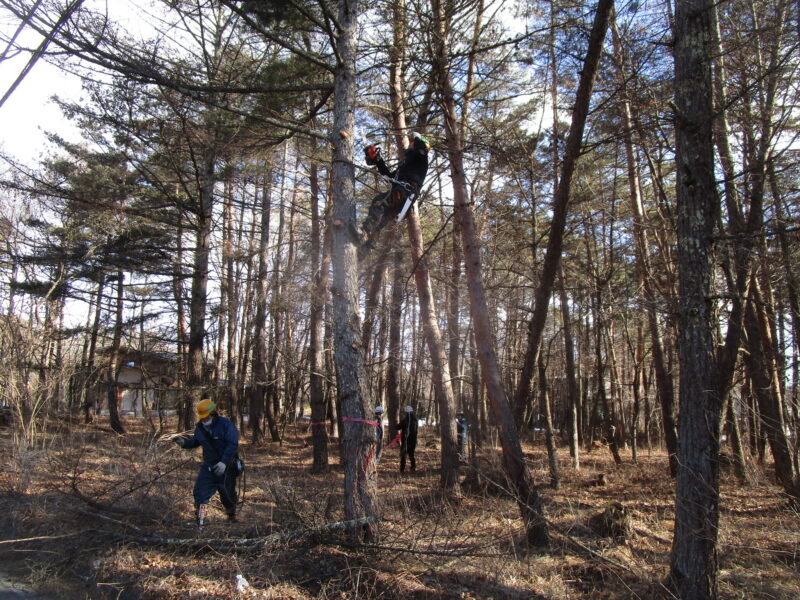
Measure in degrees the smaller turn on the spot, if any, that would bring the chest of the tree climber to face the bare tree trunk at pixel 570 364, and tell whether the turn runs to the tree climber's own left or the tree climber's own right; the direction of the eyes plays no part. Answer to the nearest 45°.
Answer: approximately 135° to the tree climber's own right

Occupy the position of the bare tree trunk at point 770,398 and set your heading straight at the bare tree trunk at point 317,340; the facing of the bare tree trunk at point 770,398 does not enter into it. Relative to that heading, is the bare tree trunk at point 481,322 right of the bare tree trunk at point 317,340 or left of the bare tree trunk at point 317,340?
left

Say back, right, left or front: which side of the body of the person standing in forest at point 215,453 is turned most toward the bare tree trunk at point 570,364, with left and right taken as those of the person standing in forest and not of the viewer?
back

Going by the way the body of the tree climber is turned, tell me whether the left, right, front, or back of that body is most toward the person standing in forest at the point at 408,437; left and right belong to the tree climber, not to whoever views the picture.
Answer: right

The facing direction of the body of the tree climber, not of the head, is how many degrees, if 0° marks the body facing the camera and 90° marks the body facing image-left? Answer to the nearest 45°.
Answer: approximately 90°

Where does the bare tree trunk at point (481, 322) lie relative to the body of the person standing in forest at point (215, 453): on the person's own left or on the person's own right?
on the person's own left

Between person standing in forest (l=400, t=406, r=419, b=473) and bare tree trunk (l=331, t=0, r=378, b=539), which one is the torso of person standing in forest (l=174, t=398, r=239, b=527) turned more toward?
the bare tree trunk

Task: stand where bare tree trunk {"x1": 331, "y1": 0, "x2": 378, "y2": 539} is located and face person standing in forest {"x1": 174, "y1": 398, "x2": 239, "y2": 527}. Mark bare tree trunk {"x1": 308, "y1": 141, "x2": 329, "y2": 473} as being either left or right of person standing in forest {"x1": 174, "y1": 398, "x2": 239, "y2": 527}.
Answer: right

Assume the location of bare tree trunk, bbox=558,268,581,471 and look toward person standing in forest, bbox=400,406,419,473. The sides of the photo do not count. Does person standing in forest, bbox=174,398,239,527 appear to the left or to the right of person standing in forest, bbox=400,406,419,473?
left
